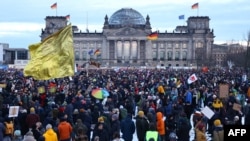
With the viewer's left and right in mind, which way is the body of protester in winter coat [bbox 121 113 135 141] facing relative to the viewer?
facing away from the viewer

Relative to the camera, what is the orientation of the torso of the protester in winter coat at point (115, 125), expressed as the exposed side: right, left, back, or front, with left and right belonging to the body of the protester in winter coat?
back

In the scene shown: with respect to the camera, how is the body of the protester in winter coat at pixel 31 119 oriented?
away from the camera

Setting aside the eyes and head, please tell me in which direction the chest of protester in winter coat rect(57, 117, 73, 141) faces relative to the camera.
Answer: away from the camera

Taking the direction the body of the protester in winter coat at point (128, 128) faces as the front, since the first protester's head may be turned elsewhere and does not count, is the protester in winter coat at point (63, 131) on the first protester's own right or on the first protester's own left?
on the first protester's own left
